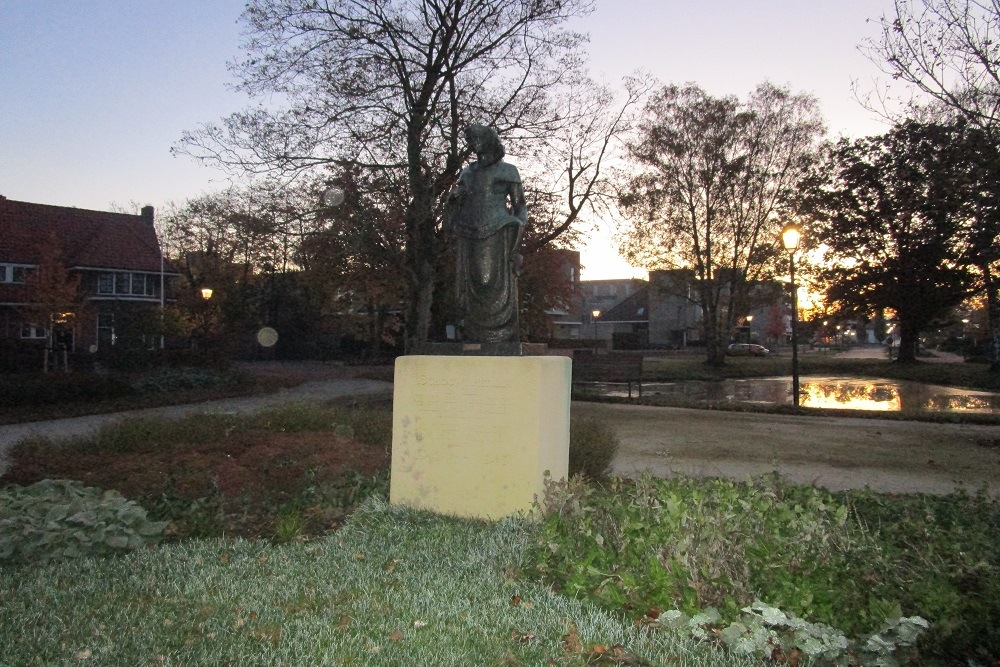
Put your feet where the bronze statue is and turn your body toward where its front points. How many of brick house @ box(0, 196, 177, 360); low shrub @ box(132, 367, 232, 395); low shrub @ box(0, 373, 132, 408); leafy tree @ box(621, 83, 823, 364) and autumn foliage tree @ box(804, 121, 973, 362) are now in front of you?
0

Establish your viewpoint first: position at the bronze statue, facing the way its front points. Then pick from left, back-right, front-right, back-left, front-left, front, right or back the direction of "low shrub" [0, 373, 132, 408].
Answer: back-right

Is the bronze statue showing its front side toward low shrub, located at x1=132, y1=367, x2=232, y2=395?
no

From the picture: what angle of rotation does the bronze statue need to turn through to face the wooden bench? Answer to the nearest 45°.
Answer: approximately 180°

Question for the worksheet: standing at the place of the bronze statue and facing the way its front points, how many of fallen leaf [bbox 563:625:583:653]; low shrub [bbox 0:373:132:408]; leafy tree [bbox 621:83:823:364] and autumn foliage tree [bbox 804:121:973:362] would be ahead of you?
1

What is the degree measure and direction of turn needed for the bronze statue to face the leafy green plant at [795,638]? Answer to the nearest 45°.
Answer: approximately 45° to its left

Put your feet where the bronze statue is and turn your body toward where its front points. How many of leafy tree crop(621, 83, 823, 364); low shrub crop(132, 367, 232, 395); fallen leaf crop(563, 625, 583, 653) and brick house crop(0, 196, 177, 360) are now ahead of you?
1

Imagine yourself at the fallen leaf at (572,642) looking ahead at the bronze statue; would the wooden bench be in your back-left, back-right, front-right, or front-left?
front-right

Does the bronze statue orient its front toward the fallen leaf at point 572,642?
yes

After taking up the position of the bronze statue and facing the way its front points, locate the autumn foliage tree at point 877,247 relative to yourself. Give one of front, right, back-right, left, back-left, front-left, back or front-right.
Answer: back-left

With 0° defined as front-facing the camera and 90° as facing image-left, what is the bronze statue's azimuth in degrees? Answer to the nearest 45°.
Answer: approximately 0°

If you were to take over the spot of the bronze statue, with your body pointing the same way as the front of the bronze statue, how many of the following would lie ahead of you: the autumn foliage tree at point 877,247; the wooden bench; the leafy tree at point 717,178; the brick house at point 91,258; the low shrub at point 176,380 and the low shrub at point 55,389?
0

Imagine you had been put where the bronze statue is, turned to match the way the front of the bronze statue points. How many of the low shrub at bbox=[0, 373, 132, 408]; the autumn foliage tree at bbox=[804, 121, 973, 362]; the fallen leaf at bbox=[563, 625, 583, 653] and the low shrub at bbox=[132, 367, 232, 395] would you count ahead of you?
1

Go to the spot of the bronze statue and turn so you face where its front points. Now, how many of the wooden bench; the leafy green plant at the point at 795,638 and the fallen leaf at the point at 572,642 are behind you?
1

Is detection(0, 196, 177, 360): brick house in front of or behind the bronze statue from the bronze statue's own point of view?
behind

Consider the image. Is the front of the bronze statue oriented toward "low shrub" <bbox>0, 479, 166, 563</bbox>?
no

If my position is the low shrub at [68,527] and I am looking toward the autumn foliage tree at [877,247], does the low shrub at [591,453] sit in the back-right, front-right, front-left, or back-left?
front-right

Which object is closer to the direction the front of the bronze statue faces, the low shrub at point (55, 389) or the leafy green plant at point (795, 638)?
the leafy green plant
